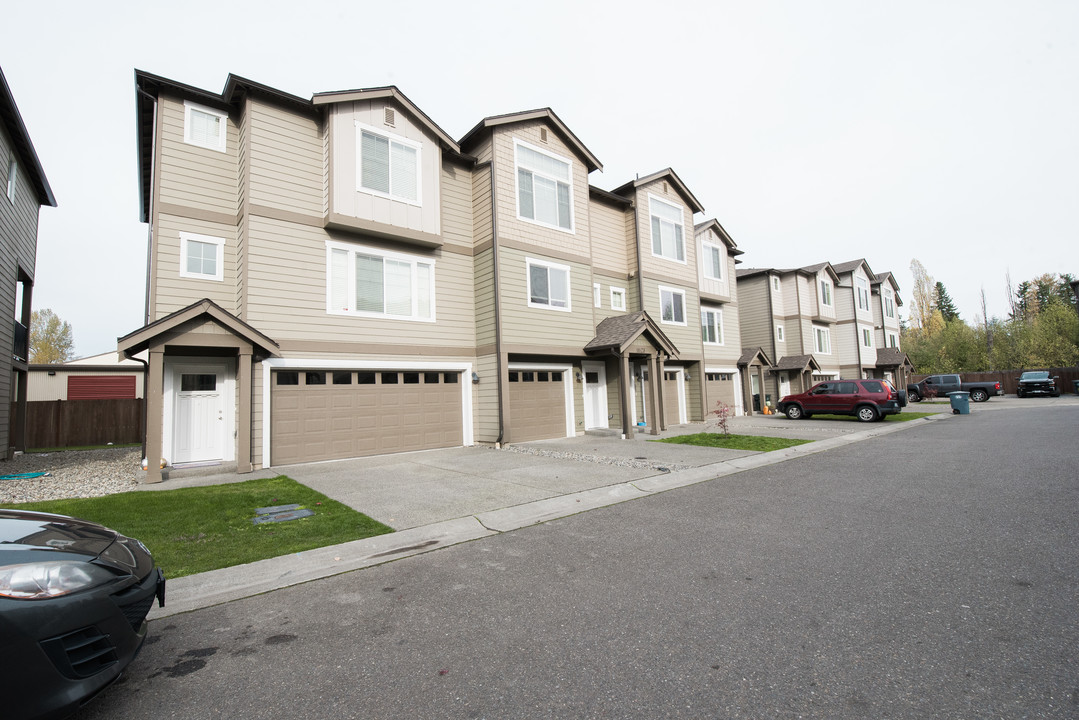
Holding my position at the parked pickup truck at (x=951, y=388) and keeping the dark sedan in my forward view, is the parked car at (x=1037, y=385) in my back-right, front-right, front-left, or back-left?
back-left

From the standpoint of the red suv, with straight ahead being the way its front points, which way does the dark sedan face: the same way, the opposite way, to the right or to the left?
to the right

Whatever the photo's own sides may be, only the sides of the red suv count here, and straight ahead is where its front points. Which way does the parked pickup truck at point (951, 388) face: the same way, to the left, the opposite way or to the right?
the same way

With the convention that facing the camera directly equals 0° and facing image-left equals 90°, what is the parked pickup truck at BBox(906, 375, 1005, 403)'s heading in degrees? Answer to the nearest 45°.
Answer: approximately 90°

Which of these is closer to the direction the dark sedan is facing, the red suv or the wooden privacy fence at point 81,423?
the red suv

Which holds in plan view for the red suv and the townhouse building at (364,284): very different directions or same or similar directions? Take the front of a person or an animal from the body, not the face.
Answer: very different directions

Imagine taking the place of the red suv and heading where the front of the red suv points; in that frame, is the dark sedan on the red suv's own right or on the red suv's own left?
on the red suv's own left

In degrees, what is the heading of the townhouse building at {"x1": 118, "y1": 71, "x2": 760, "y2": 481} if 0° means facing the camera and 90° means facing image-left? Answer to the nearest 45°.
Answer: approximately 315°

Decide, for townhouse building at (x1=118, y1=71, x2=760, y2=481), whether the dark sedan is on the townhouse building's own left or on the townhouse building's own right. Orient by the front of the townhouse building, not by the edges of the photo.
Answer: on the townhouse building's own right

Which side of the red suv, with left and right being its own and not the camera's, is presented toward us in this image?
left
